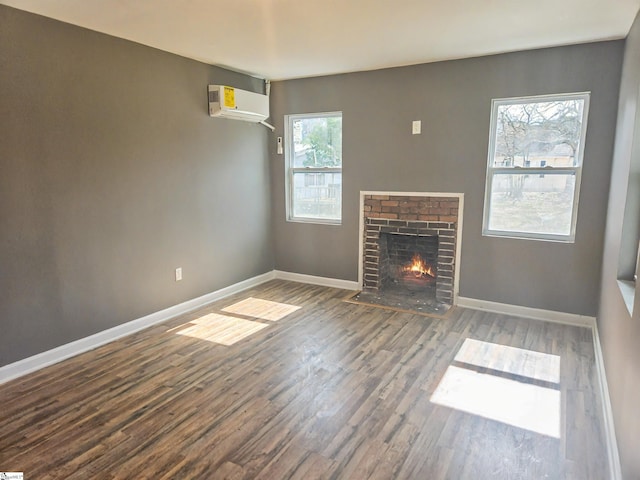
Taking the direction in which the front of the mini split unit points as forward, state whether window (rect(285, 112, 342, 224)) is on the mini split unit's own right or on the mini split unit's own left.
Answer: on the mini split unit's own left

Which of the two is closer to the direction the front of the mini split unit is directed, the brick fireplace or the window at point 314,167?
the brick fireplace

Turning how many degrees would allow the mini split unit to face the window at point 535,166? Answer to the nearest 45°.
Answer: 0° — it already faces it

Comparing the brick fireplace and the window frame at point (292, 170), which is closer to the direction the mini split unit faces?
the brick fireplace

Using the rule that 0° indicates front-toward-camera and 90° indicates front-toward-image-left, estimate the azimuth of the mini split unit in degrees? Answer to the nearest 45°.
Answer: approximately 315°

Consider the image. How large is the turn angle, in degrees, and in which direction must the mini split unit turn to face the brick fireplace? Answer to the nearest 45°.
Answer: approximately 45° to its left

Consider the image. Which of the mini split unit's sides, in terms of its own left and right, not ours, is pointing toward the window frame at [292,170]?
left
